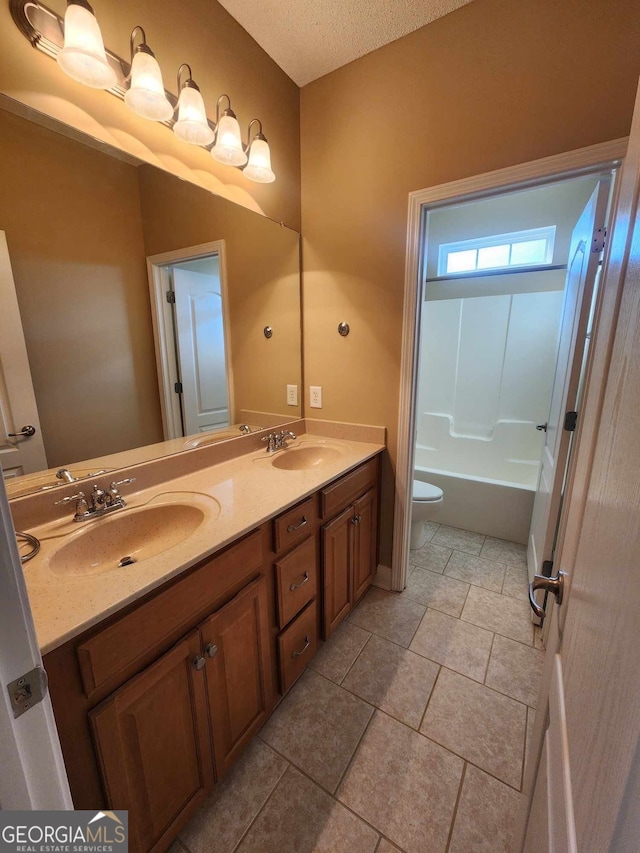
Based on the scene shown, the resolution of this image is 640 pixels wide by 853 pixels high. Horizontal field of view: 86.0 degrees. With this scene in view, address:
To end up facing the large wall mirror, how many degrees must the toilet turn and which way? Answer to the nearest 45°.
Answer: approximately 135° to its right

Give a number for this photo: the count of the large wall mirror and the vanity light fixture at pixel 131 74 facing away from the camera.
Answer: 0

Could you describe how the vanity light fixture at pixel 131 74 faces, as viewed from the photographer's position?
facing the viewer and to the right of the viewer

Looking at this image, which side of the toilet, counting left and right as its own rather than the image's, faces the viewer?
right

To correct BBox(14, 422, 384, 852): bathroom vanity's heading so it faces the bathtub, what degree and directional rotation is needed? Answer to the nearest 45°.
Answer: approximately 45° to its left

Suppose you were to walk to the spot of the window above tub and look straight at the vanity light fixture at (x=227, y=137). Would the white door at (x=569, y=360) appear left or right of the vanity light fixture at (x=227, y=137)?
left
